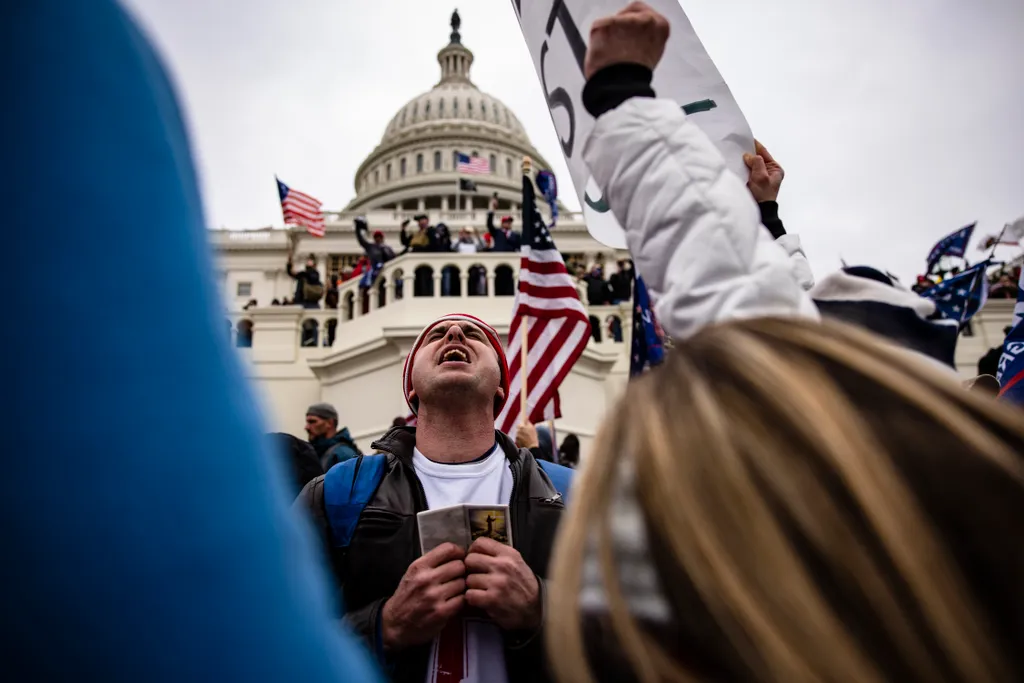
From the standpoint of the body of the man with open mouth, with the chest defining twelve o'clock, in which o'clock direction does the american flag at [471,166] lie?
The american flag is roughly at 6 o'clock from the man with open mouth.

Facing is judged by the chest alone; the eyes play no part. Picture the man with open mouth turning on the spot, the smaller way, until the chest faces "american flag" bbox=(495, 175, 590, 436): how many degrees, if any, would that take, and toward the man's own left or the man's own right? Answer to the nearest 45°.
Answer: approximately 180°

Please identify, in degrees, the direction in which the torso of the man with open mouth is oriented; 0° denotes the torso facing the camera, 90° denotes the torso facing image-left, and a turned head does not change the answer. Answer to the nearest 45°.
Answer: approximately 0°

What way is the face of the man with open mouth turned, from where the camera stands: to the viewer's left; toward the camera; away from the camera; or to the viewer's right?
toward the camera

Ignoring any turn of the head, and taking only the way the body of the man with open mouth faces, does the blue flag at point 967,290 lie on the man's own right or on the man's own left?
on the man's own left

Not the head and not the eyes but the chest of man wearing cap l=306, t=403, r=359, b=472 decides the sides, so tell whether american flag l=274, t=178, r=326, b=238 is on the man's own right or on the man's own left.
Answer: on the man's own right

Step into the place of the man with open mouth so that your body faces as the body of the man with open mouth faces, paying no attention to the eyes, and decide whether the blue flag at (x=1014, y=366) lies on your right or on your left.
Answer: on your left

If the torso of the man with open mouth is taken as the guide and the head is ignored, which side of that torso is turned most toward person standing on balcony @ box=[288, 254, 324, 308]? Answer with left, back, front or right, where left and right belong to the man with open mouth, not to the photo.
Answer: back

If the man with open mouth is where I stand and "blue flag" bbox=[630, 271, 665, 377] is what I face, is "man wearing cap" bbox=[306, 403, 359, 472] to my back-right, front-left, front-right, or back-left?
front-left
